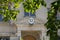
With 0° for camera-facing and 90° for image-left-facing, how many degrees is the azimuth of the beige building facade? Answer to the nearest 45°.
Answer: approximately 0°
